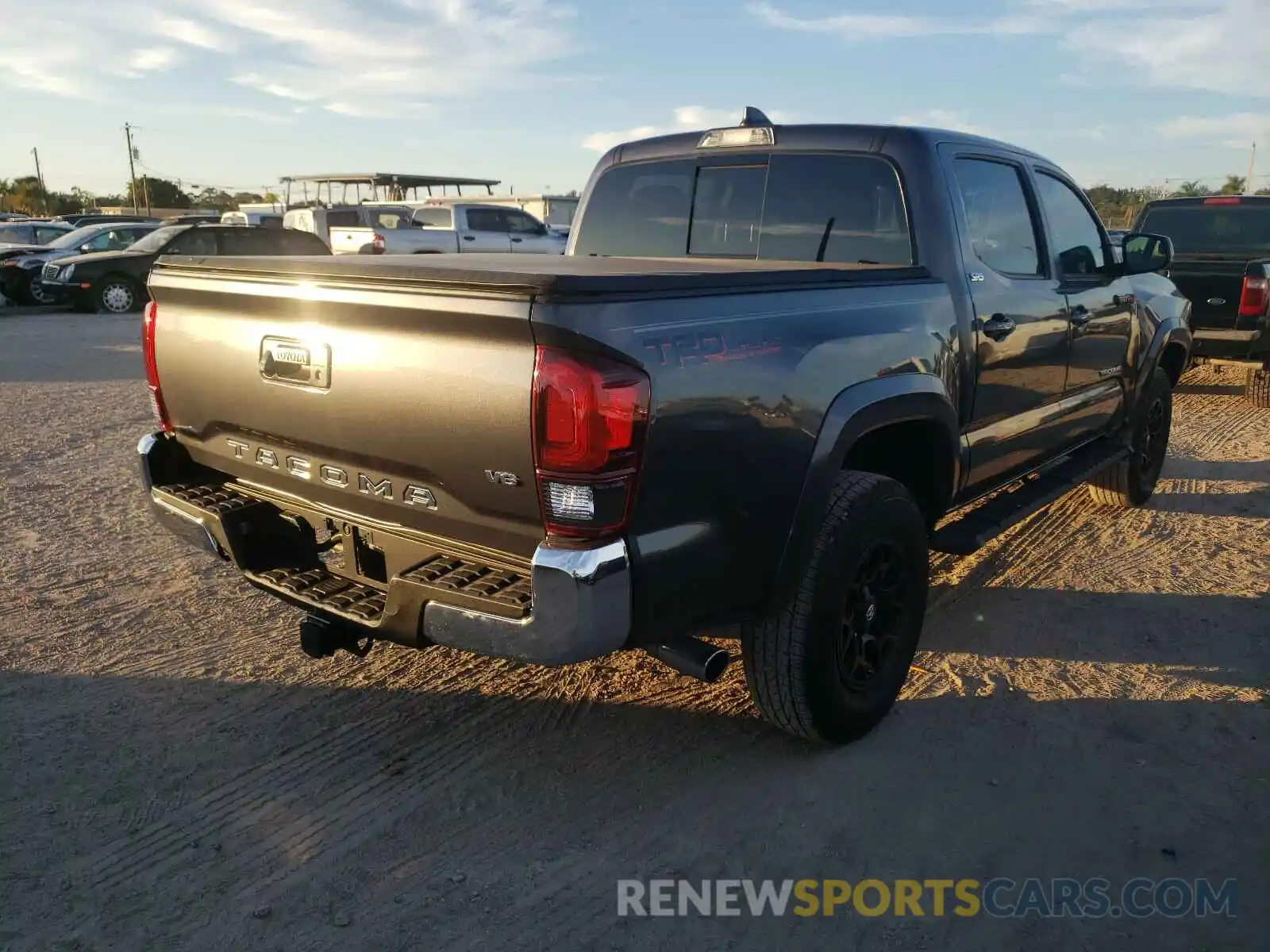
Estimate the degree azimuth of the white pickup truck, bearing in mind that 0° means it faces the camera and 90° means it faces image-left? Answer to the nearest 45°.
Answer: approximately 225°

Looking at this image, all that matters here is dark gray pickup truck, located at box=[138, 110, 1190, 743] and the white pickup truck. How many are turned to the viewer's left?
0

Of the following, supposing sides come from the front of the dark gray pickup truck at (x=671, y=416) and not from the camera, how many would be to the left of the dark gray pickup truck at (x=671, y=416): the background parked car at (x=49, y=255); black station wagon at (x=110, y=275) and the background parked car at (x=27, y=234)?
3

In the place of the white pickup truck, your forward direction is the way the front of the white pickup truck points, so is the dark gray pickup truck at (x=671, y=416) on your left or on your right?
on your right

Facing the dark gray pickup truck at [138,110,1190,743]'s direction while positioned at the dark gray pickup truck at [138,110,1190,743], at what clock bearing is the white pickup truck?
The white pickup truck is roughly at 10 o'clock from the dark gray pickup truck.

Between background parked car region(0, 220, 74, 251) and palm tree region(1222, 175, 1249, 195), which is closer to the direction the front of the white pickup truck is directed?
the palm tree

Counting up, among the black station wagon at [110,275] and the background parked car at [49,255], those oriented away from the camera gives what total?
0

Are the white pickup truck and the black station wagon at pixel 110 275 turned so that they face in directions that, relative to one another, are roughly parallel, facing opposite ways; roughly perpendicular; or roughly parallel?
roughly parallel, facing opposite ways

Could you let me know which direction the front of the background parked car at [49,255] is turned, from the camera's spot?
facing the viewer and to the left of the viewer

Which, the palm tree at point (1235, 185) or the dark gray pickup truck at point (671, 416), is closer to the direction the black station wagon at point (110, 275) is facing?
the dark gray pickup truck

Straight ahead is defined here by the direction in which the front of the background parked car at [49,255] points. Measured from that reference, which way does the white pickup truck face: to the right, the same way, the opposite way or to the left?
the opposite way
